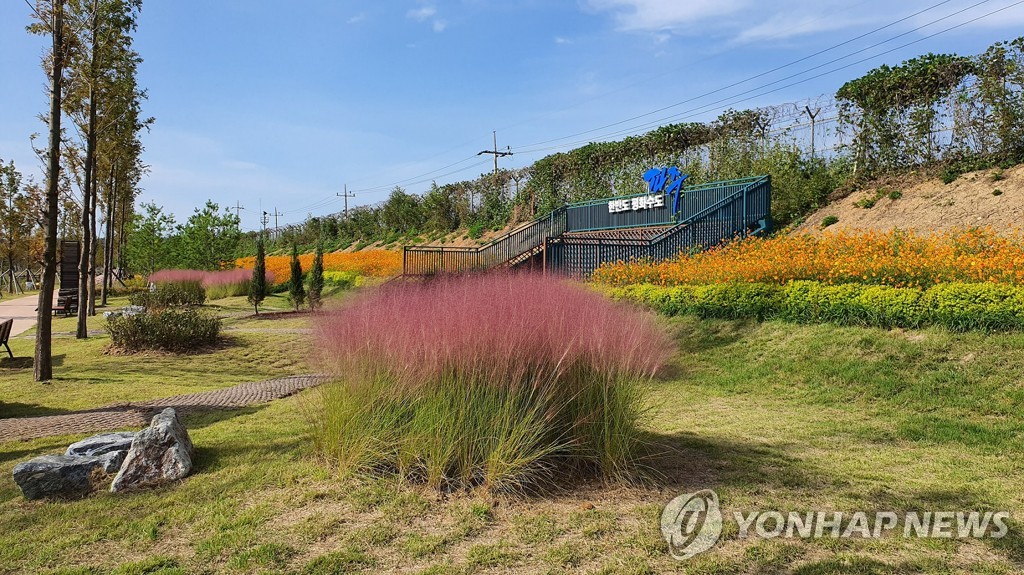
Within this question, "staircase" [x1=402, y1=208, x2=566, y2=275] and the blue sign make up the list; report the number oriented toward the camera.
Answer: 1

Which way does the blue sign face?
toward the camera

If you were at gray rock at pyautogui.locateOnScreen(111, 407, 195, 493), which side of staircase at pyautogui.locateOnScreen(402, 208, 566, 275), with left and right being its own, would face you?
left

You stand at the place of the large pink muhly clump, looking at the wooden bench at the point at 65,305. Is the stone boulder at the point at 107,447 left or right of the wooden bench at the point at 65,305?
left

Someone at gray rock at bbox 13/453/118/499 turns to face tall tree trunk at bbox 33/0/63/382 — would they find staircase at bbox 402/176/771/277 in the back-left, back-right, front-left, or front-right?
front-right

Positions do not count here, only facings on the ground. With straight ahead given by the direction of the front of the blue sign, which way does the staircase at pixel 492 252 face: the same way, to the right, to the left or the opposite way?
to the right

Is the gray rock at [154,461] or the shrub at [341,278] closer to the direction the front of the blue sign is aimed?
the gray rock

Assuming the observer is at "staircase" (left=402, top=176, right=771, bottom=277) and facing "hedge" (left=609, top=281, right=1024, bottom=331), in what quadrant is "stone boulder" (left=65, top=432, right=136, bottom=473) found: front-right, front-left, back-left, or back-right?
front-right

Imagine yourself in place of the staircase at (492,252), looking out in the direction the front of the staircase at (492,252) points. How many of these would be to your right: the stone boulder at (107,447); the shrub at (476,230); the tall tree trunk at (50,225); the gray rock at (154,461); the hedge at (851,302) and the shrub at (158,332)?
1

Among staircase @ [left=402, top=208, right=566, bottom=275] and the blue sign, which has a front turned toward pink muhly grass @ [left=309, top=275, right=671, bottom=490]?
the blue sign

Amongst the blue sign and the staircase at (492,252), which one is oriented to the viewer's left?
the staircase

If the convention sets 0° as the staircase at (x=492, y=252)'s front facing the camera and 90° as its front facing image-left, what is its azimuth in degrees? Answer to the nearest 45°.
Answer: approximately 90°

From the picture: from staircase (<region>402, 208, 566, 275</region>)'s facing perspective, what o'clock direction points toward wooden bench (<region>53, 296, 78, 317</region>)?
The wooden bench is roughly at 12 o'clock from the staircase.

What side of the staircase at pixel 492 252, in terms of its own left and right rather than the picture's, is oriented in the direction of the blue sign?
back
